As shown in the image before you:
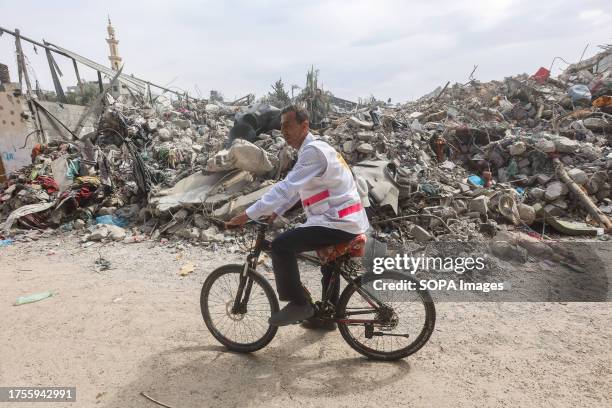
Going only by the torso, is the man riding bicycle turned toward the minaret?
no

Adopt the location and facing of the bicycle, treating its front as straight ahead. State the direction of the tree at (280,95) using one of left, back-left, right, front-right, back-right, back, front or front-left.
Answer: right

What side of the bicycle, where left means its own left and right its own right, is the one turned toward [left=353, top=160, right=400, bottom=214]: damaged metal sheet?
right

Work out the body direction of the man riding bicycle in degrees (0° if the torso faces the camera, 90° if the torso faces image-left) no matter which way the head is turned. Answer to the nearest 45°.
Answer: approximately 90°

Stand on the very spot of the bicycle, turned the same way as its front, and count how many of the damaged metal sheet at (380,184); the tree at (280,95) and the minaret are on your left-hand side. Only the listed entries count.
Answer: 0

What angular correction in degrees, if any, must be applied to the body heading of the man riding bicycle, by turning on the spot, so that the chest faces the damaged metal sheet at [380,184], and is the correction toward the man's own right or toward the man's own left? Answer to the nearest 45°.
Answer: approximately 90° to the man's own right

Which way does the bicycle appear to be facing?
to the viewer's left

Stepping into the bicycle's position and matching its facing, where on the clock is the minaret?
The minaret is roughly at 2 o'clock from the bicycle.
